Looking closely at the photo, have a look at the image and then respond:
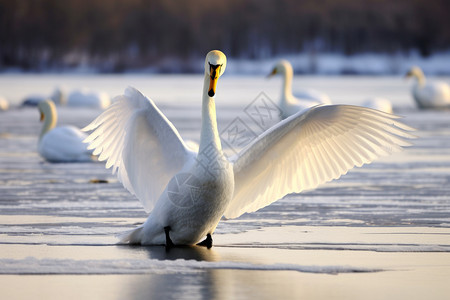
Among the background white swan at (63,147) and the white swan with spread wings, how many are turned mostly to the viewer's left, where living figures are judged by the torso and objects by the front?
1

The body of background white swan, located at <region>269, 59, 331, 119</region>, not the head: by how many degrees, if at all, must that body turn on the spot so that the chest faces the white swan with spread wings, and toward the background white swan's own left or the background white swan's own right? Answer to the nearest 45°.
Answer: approximately 90° to the background white swan's own left

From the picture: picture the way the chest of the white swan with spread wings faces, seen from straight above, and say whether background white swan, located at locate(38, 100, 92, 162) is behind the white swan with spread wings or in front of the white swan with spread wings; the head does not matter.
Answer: behind

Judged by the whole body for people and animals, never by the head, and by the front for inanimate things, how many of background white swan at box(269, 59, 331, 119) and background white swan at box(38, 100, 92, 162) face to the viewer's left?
2

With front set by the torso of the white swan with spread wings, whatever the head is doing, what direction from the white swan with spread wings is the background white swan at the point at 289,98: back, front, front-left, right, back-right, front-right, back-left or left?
back-left

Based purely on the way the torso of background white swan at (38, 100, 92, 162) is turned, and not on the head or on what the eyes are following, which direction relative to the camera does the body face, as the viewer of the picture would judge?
to the viewer's left

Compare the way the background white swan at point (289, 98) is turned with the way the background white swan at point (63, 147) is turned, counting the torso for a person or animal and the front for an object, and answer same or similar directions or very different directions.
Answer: same or similar directions

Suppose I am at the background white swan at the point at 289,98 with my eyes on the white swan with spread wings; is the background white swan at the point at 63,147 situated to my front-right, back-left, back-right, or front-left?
front-right

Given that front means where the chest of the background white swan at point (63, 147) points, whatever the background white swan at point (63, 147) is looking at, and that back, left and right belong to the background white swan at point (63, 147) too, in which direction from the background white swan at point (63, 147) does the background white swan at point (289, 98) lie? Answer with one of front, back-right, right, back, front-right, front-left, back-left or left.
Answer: back-right

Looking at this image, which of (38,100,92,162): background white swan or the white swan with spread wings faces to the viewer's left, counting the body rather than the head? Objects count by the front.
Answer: the background white swan

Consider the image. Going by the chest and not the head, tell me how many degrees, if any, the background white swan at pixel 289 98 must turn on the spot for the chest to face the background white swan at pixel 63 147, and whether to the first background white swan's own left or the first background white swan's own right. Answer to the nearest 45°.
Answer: approximately 45° to the first background white swan's own left

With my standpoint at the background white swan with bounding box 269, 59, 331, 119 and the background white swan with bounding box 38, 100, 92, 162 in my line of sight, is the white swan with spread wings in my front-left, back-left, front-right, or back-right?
front-left

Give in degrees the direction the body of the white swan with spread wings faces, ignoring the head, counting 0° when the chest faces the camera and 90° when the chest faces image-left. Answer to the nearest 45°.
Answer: approximately 315°

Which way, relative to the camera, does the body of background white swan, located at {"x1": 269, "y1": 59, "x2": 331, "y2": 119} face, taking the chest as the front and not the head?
to the viewer's left
